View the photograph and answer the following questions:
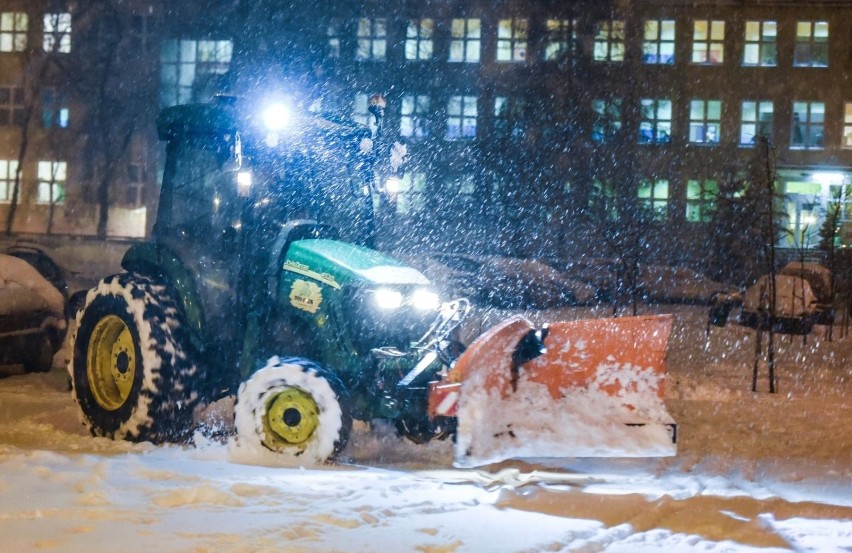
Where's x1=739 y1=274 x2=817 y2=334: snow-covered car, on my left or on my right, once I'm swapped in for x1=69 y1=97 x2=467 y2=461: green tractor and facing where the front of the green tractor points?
on my left

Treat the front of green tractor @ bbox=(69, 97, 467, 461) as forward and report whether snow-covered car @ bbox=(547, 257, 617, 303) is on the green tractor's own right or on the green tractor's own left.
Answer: on the green tractor's own left

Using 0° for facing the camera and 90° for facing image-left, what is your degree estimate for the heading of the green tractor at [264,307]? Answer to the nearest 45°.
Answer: approximately 315°

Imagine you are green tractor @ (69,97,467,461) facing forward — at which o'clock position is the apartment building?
The apartment building is roughly at 8 o'clock from the green tractor.

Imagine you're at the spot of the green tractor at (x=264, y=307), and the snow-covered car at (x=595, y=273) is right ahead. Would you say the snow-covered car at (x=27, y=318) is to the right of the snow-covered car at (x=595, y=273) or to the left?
left

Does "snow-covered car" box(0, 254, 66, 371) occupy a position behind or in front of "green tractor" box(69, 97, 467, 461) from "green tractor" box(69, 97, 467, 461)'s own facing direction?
behind

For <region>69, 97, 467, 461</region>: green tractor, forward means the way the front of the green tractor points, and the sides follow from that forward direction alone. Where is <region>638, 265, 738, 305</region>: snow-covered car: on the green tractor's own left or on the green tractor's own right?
on the green tractor's own left
